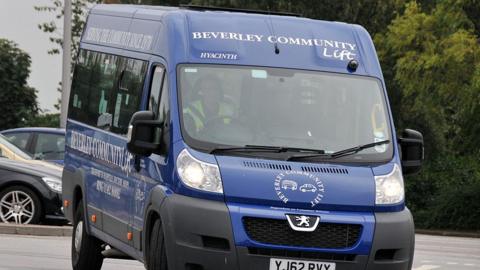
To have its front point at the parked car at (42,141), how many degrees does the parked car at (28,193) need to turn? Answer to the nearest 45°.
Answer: approximately 90° to its left

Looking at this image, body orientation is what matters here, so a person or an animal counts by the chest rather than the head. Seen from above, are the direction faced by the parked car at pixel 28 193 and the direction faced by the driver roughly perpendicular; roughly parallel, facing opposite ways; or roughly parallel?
roughly perpendicular

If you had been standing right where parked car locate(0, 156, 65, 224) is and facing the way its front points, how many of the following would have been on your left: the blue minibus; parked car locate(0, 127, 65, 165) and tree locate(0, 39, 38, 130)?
2

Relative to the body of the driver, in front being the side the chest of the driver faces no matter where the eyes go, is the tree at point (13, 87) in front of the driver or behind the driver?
behind

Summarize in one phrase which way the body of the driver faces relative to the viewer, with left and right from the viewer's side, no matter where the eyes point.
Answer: facing the viewer

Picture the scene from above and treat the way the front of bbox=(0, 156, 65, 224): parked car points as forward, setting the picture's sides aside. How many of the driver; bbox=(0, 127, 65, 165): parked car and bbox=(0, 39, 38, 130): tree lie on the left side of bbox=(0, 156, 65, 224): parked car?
2

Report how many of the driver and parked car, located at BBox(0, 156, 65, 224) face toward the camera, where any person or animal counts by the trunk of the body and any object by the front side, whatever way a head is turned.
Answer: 1

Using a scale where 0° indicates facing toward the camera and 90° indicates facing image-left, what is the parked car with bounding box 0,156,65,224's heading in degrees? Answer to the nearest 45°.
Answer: approximately 270°
